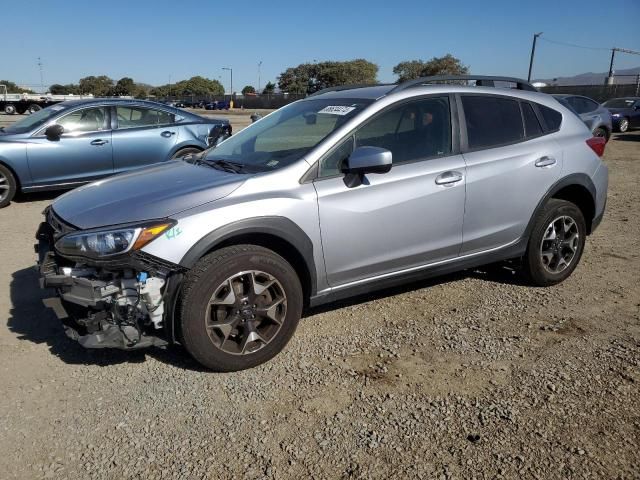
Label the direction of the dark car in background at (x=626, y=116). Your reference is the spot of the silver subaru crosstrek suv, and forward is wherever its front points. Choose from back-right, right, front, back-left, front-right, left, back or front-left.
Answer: back

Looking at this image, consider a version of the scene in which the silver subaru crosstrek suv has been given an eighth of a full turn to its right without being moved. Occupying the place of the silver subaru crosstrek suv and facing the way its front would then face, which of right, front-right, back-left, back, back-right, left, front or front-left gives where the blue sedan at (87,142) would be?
front-right

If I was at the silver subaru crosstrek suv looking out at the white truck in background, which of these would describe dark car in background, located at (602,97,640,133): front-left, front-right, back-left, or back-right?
front-right

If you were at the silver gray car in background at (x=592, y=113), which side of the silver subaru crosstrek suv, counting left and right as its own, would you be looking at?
back

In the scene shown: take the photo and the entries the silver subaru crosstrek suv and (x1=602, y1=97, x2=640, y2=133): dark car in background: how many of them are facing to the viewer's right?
0

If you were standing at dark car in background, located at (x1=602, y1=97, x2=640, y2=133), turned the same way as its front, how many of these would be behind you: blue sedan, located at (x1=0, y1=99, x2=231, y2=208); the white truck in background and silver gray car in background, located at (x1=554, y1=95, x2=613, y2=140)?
0

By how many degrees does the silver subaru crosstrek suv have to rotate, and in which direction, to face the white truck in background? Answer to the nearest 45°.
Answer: approximately 90° to its right
